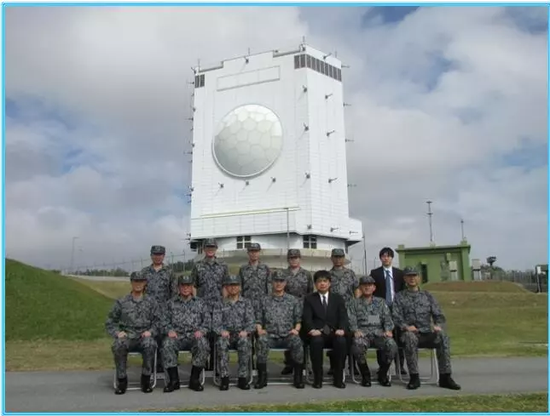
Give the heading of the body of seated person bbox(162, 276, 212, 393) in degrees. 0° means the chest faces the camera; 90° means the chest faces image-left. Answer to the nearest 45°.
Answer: approximately 0°

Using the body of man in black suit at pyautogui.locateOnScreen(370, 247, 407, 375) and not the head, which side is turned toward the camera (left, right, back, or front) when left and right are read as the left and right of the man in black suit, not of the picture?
front

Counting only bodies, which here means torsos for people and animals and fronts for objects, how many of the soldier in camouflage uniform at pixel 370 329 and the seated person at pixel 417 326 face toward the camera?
2

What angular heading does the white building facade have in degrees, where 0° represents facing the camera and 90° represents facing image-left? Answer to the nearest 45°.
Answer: approximately 45°

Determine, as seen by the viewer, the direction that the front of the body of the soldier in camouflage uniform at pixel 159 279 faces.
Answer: toward the camera

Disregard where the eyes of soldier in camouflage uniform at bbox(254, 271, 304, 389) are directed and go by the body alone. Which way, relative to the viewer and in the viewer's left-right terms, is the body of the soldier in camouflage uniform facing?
facing the viewer

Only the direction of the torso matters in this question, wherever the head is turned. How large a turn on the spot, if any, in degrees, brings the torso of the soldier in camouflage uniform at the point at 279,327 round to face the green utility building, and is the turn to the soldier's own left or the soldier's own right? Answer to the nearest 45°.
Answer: approximately 180°

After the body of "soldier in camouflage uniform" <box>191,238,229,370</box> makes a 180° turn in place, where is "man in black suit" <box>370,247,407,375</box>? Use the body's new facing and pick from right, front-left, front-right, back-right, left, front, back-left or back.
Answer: right

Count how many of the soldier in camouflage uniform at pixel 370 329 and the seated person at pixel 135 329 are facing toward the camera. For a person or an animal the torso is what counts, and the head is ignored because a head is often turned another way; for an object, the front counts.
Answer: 2

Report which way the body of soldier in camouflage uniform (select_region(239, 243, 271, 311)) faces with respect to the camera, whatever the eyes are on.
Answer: toward the camera
